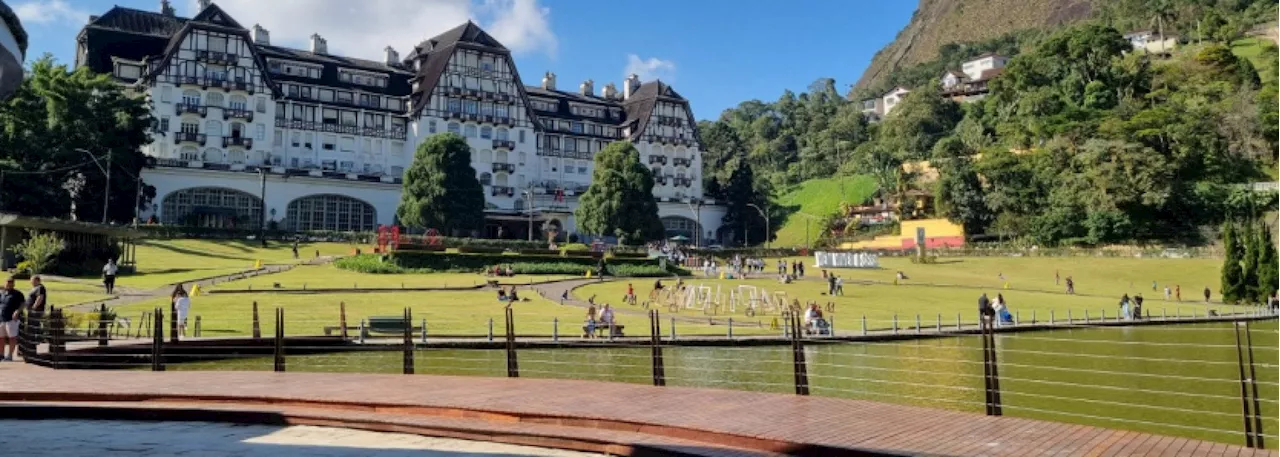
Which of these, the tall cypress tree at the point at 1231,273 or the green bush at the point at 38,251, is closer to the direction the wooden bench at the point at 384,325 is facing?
the tall cypress tree

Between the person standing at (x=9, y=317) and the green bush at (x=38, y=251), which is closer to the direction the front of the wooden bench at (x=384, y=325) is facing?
the person standing

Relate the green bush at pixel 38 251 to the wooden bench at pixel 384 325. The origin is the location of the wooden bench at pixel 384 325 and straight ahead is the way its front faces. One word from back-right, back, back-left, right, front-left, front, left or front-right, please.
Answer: back-right

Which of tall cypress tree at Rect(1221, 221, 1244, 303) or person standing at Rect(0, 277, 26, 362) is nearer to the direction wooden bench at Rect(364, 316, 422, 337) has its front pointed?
the person standing

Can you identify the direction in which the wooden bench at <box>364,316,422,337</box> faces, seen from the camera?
facing the viewer

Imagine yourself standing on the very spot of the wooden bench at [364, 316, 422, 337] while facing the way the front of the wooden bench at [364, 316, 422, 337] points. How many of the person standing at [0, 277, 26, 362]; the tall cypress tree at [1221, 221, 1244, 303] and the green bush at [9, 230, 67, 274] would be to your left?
1

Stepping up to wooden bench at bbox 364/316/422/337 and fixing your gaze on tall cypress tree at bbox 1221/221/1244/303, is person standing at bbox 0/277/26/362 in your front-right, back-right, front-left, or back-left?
back-right

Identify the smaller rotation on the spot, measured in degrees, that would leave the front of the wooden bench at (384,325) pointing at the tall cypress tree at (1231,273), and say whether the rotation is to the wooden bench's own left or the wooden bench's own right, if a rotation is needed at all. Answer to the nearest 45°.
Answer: approximately 90° to the wooden bench's own left

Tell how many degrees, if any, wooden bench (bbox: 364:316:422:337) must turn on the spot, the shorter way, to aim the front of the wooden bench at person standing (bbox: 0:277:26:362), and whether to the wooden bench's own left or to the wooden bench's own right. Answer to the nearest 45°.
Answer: approximately 45° to the wooden bench's own right
